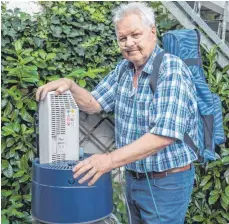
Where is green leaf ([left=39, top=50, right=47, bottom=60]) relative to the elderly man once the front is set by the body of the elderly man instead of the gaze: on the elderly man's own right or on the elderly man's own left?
on the elderly man's own right

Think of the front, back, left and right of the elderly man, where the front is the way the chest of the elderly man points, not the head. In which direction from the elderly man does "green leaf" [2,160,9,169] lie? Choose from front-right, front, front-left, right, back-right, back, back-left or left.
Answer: right

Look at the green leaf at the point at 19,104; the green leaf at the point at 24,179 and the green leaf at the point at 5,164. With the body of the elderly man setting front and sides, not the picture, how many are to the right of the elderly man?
3

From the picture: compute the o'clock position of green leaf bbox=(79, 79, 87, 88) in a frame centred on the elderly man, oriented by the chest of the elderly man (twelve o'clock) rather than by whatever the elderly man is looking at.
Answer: The green leaf is roughly at 4 o'clock from the elderly man.

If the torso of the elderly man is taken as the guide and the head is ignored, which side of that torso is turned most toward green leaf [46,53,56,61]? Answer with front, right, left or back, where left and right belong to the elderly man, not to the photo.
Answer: right

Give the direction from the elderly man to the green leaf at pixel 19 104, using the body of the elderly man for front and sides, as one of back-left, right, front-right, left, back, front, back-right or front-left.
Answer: right

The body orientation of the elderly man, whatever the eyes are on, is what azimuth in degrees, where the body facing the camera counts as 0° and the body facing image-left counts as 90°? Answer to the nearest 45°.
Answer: approximately 45°
